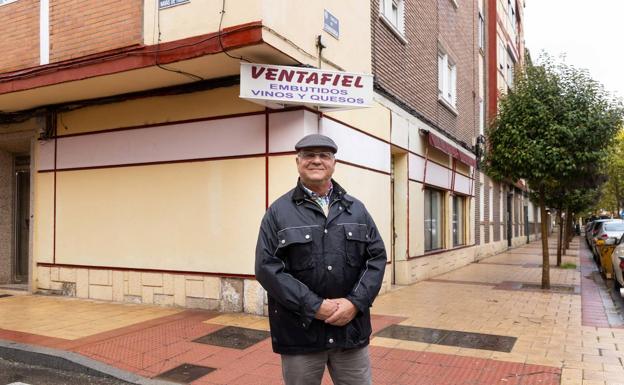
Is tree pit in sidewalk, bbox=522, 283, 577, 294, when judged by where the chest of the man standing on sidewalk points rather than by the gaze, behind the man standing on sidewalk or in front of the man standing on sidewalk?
behind

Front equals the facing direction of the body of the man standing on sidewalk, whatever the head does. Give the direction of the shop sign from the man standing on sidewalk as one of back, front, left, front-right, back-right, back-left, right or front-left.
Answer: back

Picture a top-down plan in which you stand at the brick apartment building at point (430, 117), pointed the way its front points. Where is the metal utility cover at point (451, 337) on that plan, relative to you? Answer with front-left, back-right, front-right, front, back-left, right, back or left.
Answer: front-right

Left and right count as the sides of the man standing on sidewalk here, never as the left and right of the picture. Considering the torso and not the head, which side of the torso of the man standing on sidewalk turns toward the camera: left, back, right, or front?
front
